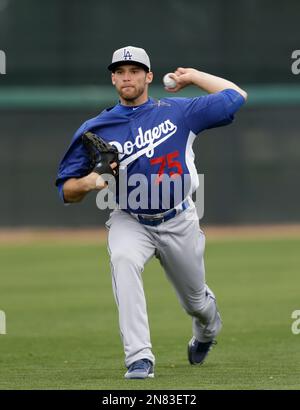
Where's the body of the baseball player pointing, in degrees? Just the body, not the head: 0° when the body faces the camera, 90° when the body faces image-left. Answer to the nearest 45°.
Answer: approximately 0°
